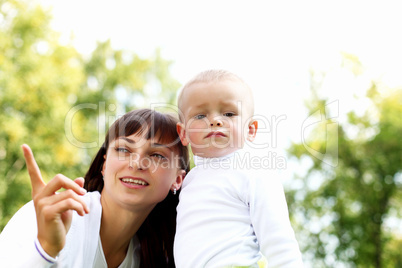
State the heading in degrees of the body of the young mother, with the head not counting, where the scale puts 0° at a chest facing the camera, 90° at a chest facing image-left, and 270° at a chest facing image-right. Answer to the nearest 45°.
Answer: approximately 0°
